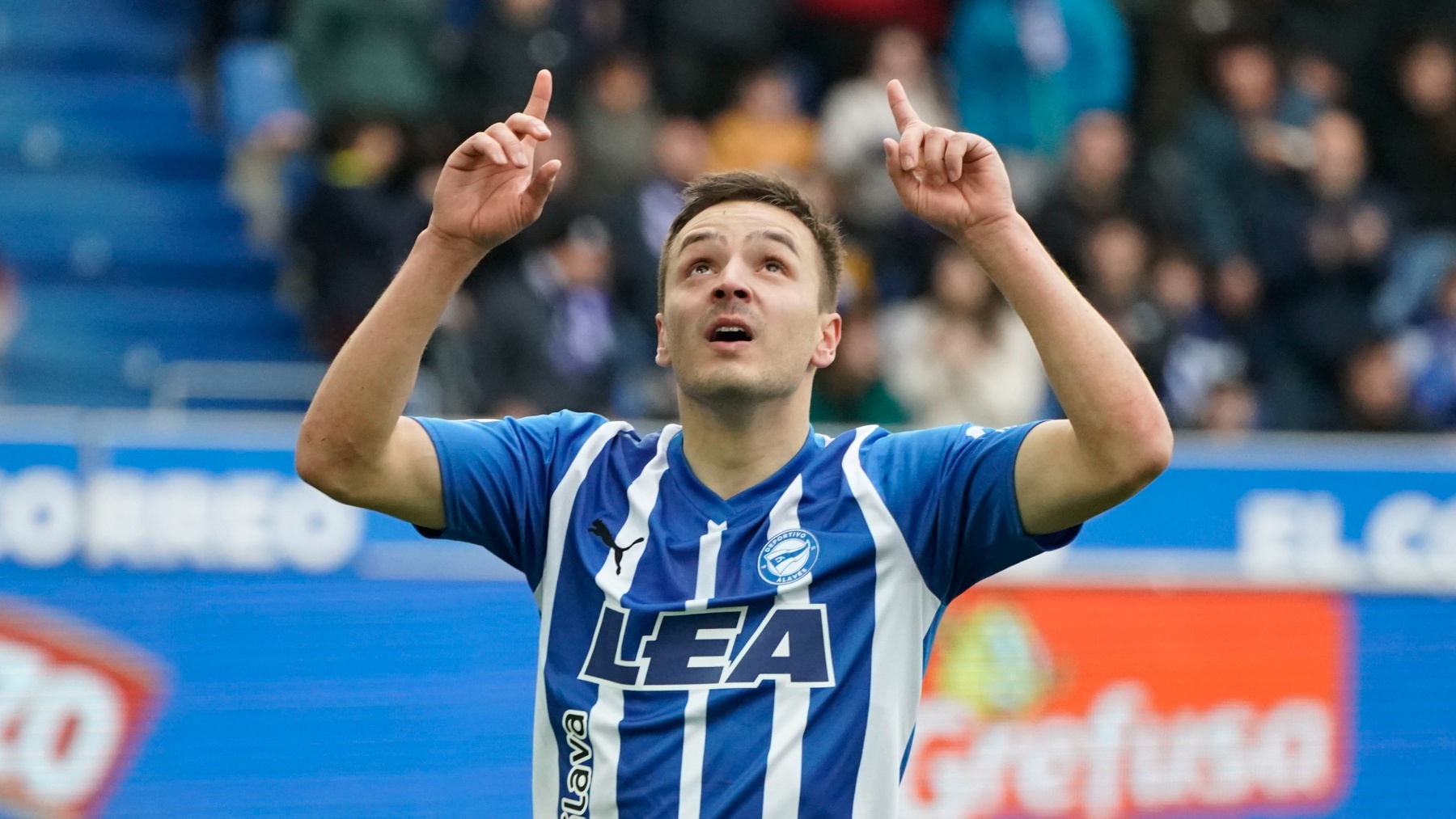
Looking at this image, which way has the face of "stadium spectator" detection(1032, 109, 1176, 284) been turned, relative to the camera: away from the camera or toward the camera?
toward the camera

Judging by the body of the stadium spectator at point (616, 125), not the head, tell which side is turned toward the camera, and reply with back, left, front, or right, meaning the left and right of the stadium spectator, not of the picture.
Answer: front

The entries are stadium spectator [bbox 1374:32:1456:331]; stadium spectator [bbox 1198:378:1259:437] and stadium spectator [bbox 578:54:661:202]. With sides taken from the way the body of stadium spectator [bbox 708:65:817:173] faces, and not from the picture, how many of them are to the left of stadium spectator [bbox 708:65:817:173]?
2

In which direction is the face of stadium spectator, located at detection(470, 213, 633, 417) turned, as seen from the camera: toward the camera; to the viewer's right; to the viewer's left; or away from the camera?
toward the camera

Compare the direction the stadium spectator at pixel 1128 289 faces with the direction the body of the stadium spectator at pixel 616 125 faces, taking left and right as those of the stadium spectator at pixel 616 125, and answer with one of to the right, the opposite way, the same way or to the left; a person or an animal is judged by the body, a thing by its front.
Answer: the same way

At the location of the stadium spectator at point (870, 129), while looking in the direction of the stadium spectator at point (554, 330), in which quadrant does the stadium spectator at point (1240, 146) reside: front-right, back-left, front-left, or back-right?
back-left

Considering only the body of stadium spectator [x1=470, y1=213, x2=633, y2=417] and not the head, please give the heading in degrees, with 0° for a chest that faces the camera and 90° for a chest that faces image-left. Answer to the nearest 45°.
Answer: approximately 315°

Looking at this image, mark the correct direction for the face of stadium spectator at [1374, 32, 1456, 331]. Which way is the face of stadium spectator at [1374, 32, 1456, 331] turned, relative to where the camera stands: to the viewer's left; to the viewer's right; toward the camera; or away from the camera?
toward the camera

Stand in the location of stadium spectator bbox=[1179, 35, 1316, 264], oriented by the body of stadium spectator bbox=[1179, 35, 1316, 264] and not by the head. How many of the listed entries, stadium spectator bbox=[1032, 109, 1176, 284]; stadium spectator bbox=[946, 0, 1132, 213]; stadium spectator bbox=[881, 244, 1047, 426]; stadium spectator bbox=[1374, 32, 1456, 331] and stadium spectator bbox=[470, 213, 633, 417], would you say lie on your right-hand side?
4

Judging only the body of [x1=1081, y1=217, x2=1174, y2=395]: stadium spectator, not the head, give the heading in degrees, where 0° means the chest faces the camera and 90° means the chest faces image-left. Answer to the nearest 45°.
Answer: approximately 0°

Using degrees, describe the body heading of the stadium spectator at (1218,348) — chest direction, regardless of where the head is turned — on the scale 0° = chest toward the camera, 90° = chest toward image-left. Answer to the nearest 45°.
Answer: approximately 0°

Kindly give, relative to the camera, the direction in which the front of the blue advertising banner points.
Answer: facing the viewer

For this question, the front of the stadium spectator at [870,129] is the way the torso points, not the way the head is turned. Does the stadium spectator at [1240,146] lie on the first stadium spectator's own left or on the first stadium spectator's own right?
on the first stadium spectator's own left

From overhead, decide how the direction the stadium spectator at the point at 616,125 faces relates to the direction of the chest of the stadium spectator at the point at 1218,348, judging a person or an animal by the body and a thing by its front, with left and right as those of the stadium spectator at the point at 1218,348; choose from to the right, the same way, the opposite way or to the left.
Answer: the same way

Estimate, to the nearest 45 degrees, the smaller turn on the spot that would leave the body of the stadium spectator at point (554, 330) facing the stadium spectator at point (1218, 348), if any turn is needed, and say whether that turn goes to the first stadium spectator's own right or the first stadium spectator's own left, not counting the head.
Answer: approximately 45° to the first stadium spectator's own left

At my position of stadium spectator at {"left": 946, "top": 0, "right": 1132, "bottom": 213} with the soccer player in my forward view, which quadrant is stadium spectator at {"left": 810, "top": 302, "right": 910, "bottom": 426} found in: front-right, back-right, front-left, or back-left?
front-right
